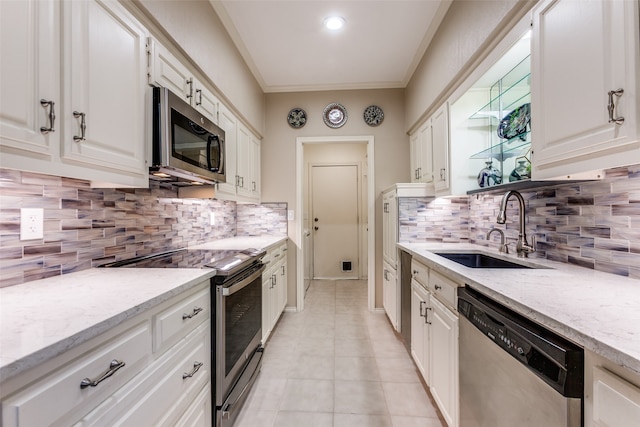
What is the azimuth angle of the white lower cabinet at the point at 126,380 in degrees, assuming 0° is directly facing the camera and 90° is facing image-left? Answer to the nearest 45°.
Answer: approximately 315°

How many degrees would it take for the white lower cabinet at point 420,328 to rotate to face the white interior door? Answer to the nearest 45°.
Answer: approximately 45° to its right

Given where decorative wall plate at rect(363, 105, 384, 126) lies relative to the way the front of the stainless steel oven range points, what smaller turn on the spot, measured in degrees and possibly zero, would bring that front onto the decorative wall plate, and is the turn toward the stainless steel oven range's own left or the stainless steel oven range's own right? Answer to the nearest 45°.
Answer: approximately 45° to the stainless steel oven range's own left

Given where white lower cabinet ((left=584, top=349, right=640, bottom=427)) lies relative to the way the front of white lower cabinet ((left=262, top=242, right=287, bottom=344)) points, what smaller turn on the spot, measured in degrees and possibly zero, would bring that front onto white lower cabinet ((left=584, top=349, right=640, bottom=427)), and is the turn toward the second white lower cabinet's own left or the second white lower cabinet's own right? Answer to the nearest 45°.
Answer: approximately 90° to the second white lower cabinet's own right

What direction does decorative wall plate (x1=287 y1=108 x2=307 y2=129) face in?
toward the camera

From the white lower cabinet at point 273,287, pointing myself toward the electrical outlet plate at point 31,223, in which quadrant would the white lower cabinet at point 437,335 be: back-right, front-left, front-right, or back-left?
front-left

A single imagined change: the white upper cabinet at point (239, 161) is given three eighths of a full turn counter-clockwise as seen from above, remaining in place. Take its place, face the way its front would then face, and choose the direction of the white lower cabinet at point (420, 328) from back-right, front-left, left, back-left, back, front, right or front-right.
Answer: back

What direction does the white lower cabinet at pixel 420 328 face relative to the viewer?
to the viewer's left

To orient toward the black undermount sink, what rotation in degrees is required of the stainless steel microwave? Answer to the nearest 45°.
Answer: approximately 45° to its left

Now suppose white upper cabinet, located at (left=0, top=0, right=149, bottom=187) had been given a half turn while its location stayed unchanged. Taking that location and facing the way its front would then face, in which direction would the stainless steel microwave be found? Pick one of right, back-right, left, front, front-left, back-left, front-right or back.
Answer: right

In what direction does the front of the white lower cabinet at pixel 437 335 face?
to the viewer's left

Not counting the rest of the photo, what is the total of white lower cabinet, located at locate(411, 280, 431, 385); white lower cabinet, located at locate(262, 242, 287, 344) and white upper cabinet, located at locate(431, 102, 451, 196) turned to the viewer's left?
2

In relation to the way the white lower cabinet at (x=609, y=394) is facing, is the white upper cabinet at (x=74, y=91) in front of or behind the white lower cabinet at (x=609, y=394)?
in front

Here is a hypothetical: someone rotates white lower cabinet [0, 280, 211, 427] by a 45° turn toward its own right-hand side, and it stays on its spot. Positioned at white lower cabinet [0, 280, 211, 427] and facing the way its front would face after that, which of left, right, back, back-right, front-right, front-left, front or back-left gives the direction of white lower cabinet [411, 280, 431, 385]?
left

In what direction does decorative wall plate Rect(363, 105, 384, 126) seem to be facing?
toward the camera

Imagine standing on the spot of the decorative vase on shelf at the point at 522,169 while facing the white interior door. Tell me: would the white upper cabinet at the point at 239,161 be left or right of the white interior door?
left

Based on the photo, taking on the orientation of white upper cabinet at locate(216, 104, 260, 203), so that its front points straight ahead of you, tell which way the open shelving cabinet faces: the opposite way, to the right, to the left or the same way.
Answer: the opposite way
